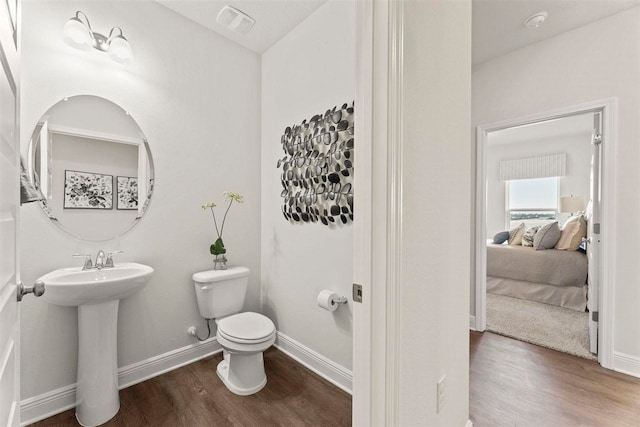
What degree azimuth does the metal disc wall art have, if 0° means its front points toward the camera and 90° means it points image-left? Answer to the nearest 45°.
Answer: approximately 45°

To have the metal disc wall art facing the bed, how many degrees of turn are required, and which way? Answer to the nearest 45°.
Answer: approximately 180°

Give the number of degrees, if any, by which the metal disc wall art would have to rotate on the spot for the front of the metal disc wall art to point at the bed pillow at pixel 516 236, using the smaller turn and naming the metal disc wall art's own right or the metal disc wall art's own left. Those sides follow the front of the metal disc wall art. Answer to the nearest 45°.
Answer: approximately 180°

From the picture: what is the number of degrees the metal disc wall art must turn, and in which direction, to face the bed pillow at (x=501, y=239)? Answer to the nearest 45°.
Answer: approximately 180°

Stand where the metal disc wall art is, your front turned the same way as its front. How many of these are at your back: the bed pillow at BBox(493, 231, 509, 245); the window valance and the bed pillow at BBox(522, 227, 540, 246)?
3

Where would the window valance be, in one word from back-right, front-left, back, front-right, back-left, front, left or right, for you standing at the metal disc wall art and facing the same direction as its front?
back

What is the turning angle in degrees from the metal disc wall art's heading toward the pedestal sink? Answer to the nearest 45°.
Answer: approximately 45° to its right

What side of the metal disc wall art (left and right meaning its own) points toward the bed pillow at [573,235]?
back
